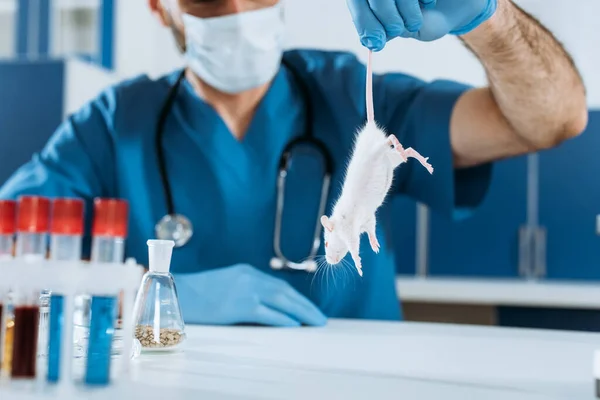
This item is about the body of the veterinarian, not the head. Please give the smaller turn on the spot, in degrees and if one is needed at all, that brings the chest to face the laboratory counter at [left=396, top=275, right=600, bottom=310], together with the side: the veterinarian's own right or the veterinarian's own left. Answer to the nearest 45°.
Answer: approximately 135° to the veterinarian's own left

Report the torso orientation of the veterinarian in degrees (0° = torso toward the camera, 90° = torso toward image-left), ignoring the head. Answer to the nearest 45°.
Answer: approximately 0°

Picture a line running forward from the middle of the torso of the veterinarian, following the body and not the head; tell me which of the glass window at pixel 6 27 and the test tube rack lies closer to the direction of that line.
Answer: the test tube rack

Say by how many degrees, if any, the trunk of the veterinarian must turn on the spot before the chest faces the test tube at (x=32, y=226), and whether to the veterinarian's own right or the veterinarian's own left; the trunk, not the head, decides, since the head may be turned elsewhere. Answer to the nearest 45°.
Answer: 0° — they already face it

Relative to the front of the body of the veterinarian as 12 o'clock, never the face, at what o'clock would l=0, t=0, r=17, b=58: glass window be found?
The glass window is roughly at 5 o'clock from the veterinarian.

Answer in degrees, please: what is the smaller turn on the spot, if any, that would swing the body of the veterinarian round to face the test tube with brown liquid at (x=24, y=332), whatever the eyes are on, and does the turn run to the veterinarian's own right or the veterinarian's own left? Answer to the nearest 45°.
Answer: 0° — they already face it

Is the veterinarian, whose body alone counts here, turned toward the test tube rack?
yes

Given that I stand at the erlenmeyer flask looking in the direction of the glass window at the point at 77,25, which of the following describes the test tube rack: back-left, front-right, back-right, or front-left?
back-left
